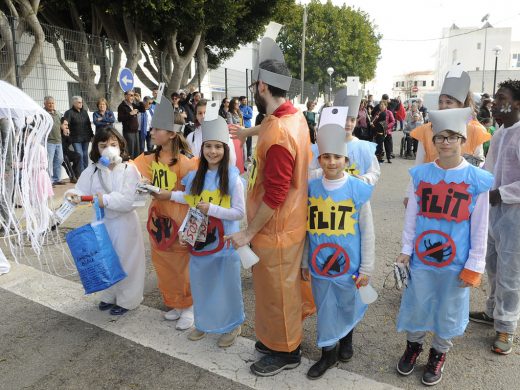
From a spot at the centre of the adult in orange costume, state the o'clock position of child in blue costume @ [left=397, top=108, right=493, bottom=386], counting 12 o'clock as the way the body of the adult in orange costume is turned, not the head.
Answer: The child in blue costume is roughly at 6 o'clock from the adult in orange costume.

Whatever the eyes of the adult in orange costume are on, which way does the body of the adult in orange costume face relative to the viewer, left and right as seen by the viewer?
facing to the left of the viewer

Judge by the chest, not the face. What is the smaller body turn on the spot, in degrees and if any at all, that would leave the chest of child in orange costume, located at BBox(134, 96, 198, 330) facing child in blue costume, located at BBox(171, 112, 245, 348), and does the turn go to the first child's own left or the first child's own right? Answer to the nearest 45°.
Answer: approximately 90° to the first child's own left

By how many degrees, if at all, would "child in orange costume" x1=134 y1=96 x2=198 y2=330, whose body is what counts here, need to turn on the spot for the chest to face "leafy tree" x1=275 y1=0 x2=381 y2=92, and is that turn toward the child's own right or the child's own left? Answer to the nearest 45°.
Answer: approximately 135° to the child's own right

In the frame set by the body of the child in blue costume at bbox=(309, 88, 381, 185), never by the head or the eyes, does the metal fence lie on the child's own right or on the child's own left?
on the child's own right

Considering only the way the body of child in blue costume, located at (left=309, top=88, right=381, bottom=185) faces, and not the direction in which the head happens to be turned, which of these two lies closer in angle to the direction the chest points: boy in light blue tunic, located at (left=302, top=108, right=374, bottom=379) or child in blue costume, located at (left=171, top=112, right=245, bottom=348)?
the boy in light blue tunic

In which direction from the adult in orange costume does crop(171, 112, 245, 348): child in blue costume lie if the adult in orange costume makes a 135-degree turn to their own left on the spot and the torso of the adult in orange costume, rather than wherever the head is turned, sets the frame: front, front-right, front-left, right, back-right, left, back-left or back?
back

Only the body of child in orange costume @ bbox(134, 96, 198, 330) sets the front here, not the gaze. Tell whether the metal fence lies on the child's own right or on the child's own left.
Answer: on the child's own right

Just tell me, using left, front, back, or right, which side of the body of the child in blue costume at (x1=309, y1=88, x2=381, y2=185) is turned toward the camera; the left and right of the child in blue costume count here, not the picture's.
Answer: front

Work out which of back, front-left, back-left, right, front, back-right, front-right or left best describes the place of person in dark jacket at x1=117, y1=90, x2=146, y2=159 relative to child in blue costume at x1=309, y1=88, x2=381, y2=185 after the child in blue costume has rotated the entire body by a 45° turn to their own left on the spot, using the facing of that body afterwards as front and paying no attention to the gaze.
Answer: back
